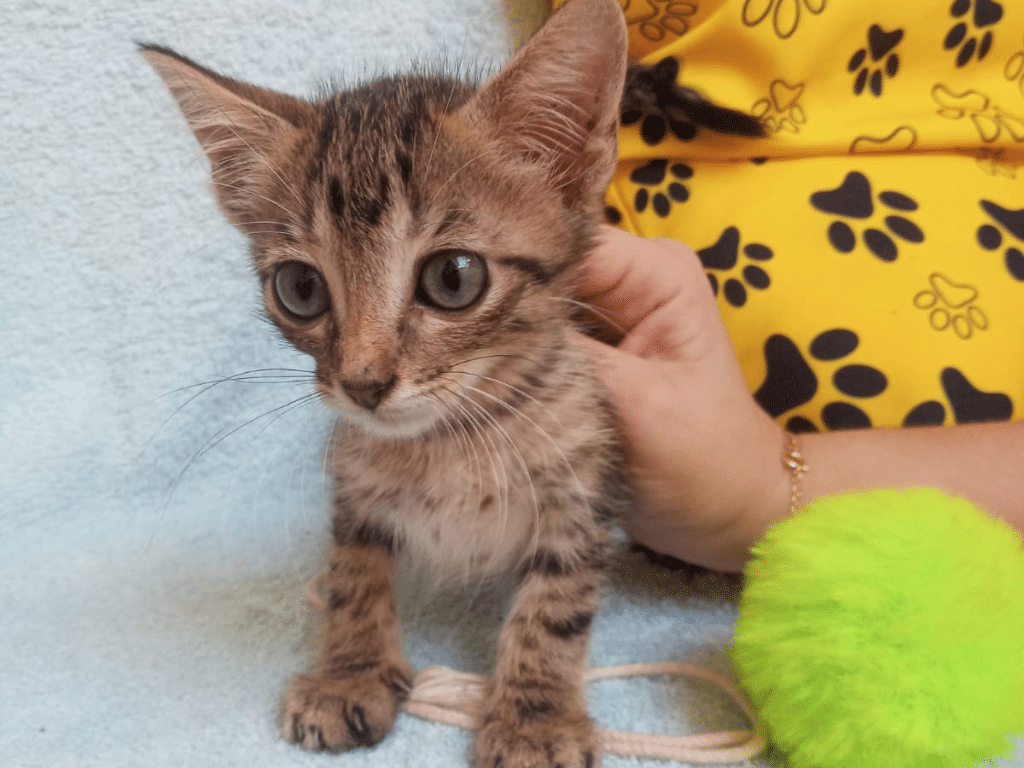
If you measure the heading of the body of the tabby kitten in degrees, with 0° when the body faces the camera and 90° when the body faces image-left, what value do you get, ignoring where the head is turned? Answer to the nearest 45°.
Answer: approximately 0°
